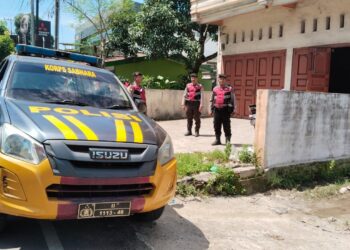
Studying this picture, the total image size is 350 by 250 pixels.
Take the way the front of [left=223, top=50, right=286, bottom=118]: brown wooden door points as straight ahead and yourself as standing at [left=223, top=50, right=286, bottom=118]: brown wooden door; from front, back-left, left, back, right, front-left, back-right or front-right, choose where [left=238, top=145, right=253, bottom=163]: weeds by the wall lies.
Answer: front-left

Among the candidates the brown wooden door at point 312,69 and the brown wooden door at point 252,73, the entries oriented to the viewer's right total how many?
0

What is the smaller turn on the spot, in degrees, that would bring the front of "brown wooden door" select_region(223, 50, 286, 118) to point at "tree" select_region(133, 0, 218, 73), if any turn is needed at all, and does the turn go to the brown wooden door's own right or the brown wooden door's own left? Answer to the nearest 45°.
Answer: approximately 90° to the brown wooden door's own right

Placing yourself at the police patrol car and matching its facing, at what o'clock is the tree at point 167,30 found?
The tree is roughly at 8 o'clock from the police patrol car.

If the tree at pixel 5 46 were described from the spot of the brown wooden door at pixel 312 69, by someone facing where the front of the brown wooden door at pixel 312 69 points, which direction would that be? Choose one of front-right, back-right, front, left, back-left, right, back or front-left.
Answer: back-right

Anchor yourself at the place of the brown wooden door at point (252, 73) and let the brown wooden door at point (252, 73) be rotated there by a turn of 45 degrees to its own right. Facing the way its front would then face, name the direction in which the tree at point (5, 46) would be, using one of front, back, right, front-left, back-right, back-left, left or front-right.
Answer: front-right

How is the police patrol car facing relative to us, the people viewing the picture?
facing the viewer and to the right of the viewer

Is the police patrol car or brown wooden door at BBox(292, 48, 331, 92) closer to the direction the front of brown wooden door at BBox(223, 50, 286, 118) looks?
the police patrol car

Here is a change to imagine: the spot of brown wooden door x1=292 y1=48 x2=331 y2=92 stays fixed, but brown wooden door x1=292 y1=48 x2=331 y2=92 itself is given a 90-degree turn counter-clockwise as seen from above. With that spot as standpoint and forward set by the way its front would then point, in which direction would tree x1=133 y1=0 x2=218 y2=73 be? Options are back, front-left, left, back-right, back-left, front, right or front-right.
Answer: back-left

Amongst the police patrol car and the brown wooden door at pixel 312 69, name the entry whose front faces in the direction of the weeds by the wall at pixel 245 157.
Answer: the brown wooden door

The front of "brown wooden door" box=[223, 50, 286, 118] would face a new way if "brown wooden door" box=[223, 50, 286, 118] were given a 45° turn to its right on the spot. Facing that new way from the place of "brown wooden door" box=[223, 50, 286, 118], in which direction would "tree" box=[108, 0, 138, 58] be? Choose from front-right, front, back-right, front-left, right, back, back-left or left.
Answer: front-right

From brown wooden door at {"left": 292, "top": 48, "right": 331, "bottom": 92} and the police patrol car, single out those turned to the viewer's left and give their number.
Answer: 0

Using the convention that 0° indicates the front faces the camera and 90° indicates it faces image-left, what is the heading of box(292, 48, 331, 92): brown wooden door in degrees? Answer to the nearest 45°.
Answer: approximately 0°

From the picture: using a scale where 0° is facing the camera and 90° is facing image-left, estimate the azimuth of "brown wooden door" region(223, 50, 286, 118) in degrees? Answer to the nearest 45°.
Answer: approximately 45°

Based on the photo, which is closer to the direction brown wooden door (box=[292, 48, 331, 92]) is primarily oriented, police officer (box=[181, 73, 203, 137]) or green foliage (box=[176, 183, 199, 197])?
the green foliage

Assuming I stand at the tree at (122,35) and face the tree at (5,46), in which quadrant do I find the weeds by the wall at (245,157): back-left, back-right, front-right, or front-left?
back-left

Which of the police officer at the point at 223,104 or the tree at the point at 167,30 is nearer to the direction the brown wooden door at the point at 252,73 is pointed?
the police officer
